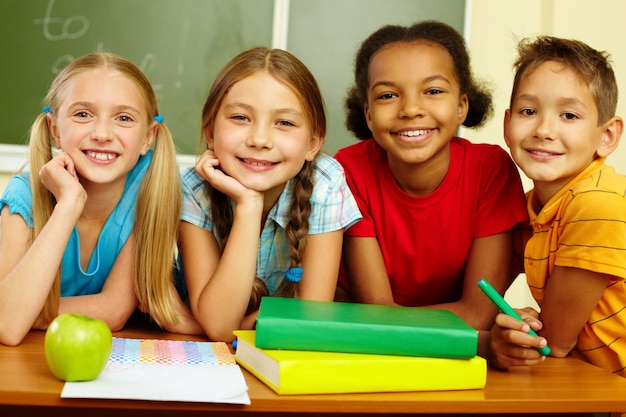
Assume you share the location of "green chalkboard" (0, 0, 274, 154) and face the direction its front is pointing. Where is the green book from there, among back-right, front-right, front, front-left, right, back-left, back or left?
front

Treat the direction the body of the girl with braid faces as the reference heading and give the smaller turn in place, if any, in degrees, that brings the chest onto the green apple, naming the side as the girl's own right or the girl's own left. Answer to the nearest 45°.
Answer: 0° — they already face it

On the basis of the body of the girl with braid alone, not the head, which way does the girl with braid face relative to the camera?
toward the camera

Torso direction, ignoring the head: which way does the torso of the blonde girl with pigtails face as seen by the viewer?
toward the camera

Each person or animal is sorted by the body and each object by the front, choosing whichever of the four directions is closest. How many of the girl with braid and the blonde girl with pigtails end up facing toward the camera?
2

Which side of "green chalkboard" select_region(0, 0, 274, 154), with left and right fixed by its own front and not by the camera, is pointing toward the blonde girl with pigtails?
front

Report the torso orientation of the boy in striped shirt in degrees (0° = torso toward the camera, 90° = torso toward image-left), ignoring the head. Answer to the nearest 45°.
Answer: approximately 45°

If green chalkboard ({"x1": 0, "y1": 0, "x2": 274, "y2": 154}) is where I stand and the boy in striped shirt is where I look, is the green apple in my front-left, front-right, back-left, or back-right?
front-right

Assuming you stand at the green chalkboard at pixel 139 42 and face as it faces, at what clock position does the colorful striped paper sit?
The colorful striped paper is roughly at 12 o'clock from the green chalkboard.

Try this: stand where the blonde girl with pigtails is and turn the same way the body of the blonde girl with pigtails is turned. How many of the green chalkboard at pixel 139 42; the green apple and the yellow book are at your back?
1

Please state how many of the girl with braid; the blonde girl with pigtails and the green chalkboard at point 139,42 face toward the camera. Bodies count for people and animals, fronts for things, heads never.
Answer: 3

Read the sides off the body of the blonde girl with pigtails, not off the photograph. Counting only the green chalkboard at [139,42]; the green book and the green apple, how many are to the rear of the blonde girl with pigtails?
1

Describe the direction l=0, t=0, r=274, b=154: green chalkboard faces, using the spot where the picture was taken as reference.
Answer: facing the viewer
